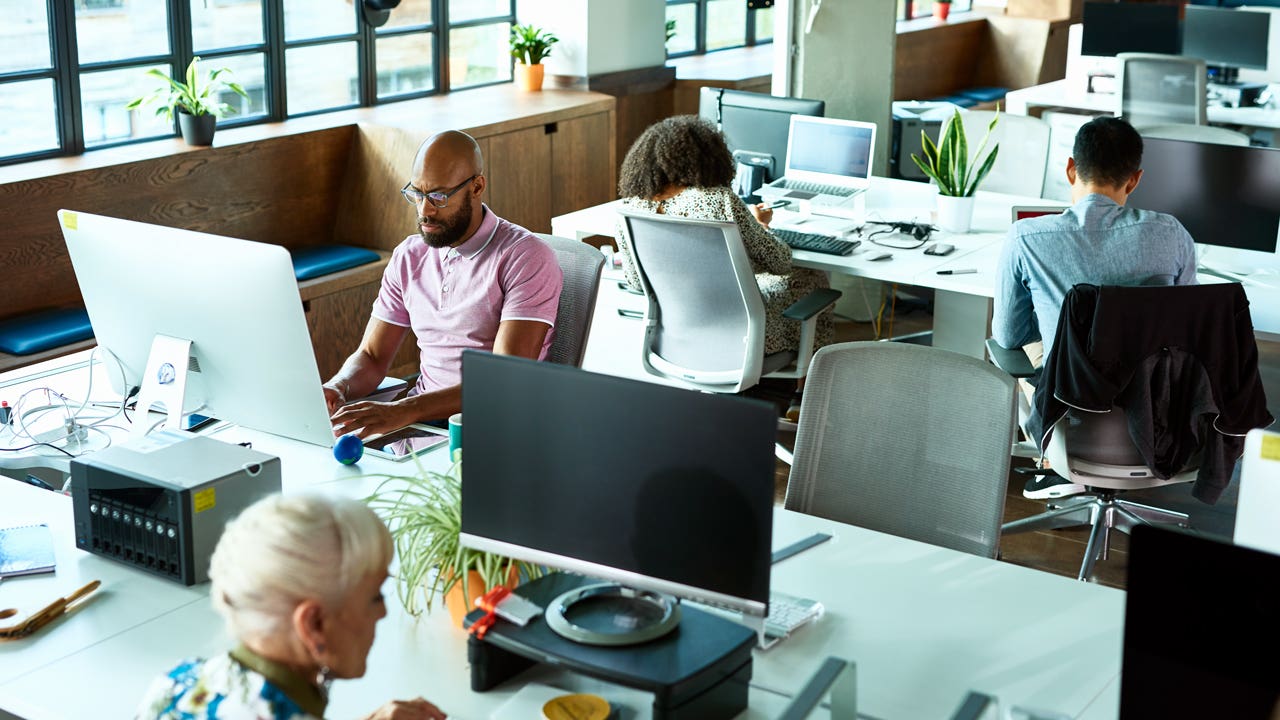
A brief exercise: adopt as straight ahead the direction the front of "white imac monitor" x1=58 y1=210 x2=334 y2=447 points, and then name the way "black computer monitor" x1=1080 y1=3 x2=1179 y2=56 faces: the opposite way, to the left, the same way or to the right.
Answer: the opposite way

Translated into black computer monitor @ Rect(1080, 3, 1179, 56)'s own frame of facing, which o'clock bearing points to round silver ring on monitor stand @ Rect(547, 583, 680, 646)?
The round silver ring on monitor stand is roughly at 12 o'clock from the black computer monitor.

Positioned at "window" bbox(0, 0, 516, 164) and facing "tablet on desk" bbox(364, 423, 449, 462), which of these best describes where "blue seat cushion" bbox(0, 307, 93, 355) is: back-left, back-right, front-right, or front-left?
front-right

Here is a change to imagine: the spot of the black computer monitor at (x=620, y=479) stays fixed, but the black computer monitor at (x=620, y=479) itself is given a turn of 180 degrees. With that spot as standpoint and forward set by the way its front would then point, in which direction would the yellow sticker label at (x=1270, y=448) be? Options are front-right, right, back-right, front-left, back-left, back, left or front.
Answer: front-right

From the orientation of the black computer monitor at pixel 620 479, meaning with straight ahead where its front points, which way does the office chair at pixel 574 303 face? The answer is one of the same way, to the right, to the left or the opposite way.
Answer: the same way

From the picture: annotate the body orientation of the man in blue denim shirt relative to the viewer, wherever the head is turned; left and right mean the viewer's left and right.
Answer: facing away from the viewer

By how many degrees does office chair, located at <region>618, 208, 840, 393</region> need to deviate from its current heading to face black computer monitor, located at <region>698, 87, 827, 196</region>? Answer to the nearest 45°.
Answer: approximately 45° to its left

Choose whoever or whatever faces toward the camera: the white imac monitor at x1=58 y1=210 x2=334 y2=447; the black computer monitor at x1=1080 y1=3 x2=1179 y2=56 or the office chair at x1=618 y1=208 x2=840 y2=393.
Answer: the black computer monitor

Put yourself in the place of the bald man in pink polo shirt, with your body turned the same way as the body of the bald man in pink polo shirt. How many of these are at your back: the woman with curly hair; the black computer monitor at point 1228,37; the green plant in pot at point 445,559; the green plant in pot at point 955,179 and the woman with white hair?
3

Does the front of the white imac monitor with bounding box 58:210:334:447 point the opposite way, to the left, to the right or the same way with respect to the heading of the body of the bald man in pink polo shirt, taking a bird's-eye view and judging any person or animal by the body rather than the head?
the opposite way

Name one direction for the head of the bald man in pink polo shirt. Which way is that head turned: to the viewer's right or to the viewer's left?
to the viewer's left

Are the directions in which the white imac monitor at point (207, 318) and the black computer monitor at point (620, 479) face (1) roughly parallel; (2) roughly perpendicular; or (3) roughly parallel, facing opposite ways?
roughly parallel, facing opposite ways

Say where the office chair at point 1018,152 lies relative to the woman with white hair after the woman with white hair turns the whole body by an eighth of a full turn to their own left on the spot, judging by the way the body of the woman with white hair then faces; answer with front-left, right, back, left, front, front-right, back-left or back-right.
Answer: front-right

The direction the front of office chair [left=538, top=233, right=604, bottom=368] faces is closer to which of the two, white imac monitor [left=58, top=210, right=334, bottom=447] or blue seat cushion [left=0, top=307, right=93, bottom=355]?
the white imac monitor

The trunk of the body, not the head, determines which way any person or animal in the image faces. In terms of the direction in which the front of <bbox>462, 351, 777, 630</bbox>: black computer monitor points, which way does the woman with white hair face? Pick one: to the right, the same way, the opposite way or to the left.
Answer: the opposite way

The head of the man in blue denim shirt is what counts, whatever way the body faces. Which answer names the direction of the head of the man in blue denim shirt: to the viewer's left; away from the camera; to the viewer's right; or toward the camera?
away from the camera

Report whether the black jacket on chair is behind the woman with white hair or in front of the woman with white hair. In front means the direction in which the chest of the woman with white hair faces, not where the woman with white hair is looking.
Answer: in front
